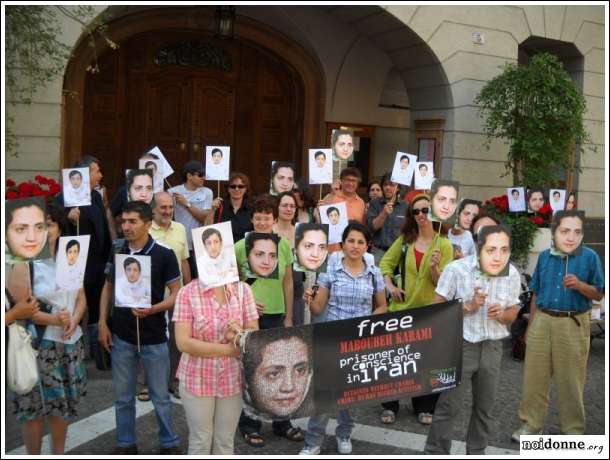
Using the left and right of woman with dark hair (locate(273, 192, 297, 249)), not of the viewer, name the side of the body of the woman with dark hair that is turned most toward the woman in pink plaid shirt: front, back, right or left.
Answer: front

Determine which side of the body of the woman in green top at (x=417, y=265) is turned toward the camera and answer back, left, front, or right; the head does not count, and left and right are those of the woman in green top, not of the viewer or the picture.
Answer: front

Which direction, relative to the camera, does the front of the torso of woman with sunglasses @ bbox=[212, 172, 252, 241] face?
toward the camera

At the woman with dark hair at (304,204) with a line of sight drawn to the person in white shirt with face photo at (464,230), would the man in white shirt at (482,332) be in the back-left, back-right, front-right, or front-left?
front-right

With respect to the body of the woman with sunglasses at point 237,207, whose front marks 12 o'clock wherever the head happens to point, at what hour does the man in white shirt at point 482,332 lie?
The man in white shirt is roughly at 11 o'clock from the woman with sunglasses.

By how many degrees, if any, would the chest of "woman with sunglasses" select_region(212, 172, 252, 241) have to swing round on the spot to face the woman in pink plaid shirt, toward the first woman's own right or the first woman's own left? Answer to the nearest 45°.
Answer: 0° — they already face them

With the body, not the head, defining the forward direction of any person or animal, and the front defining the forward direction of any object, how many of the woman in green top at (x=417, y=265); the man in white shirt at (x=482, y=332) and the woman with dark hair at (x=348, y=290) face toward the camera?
3

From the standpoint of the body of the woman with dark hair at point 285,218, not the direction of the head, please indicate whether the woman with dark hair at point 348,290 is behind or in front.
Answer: in front
